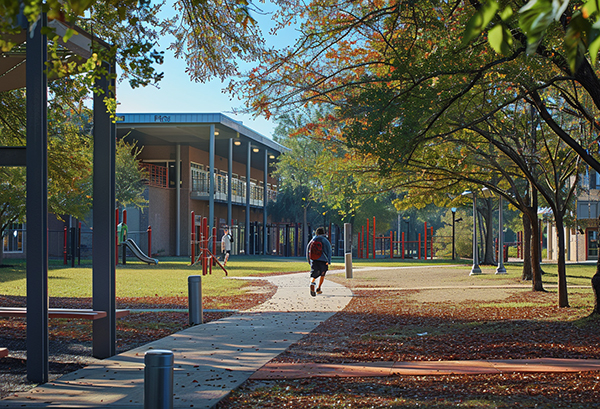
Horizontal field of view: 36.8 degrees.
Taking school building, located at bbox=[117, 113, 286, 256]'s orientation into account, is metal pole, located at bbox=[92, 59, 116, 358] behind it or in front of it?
in front

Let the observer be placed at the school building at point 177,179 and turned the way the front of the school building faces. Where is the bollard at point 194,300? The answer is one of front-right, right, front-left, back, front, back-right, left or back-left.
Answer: front-right

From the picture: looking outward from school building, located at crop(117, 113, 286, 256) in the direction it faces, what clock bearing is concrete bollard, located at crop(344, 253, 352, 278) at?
The concrete bollard is roughly at 1 o'clock from the school building.

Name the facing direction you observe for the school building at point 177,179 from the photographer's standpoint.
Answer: facing the viewer and to the right of the viewer

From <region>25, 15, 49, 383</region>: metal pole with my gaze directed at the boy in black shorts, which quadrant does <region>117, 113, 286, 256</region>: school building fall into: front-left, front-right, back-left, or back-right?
front-left

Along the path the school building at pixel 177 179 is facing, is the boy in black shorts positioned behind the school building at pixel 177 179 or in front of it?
in front

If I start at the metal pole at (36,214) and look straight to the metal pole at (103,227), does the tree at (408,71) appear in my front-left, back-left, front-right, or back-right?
front-right

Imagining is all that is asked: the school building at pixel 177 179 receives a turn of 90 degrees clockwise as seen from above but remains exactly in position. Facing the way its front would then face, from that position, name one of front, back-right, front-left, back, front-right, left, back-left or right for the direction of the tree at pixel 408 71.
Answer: front-left
